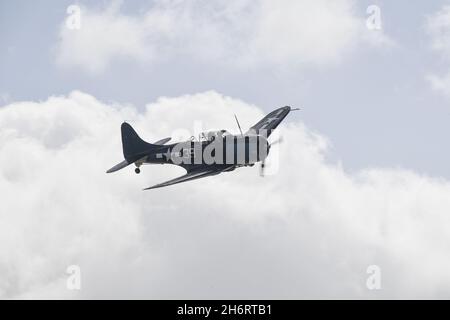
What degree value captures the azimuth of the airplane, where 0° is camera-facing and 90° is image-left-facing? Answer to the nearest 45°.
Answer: approximately 315°
